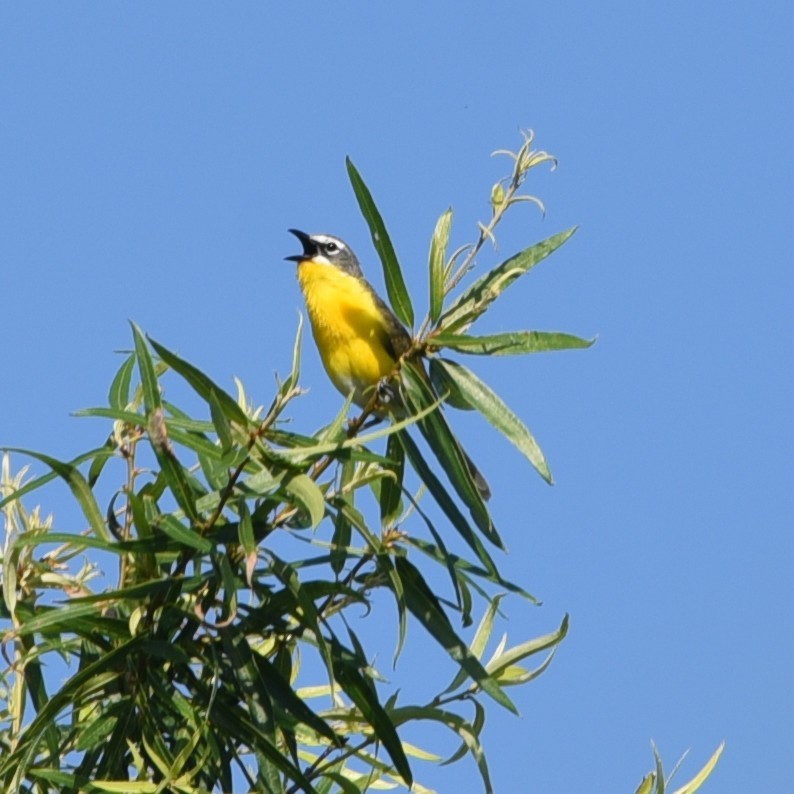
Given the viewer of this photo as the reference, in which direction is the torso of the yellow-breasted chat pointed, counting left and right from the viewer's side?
facing the viewer and to the left of the viewer
